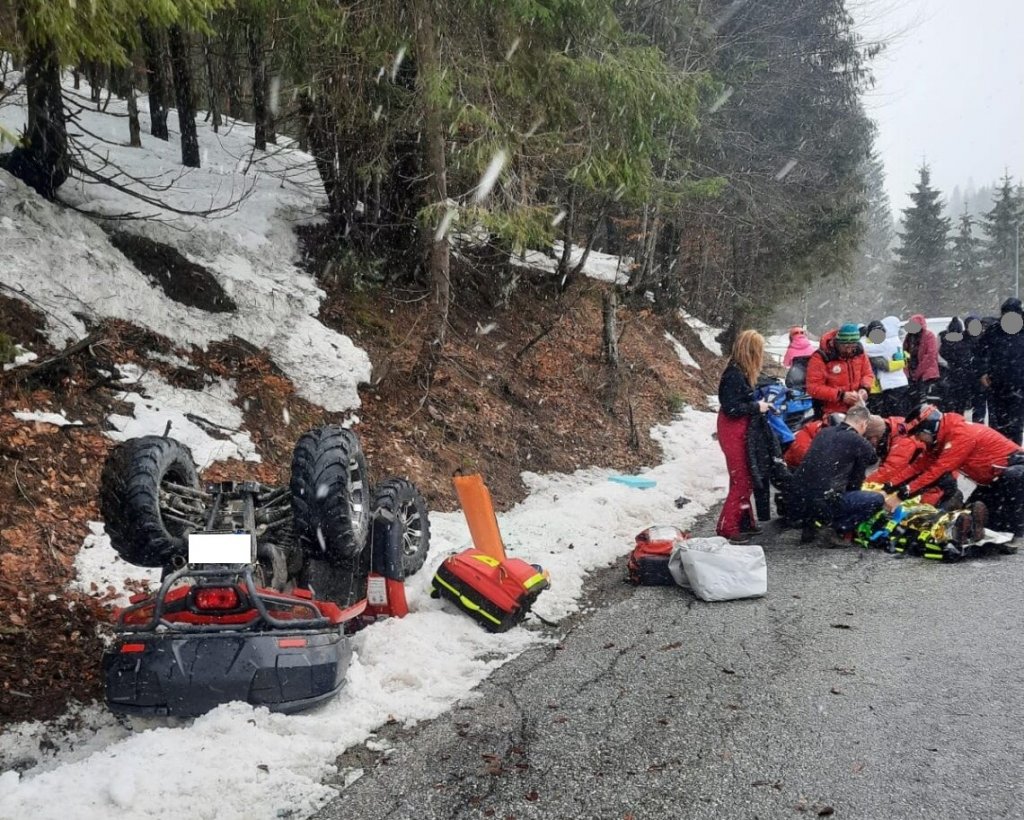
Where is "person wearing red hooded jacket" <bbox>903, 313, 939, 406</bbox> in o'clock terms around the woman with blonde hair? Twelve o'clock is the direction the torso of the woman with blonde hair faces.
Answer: The person wearing red hooded jacket is roughly at 10 o'clock from the woman with blonde hair.

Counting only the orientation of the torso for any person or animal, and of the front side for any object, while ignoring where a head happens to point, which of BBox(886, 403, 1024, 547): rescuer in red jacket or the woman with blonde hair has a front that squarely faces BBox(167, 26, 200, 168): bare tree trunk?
the rescuer in red jacket

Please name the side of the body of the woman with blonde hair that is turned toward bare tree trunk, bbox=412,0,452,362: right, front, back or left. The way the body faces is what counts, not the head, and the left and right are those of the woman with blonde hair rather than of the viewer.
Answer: back

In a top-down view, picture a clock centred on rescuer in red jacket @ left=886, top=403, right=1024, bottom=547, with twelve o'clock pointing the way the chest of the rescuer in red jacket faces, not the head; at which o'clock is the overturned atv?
The overturned atv is roughly at 10 o'clock from the rescuer in red jacket.

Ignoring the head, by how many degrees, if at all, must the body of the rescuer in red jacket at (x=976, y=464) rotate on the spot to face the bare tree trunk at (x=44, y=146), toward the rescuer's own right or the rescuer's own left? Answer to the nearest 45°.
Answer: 0° — they already face it

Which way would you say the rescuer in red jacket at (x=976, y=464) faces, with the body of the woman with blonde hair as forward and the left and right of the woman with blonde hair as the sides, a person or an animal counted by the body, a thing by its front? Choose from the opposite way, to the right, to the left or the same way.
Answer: the opposite way

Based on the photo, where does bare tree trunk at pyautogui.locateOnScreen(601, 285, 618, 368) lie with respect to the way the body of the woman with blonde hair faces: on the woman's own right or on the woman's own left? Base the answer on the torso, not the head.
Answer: on the woman's own left

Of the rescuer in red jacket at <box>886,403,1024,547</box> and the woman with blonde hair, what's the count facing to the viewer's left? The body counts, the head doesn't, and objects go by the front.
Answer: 1

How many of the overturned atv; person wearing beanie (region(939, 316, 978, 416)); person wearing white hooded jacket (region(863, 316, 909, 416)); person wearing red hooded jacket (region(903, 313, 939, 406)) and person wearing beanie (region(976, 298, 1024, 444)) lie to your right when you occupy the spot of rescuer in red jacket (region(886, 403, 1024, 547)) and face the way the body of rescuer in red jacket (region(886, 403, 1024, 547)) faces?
4

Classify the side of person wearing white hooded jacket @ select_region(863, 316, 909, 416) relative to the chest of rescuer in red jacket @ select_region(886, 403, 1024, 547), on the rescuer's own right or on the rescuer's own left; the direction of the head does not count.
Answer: on the rescuer's own right

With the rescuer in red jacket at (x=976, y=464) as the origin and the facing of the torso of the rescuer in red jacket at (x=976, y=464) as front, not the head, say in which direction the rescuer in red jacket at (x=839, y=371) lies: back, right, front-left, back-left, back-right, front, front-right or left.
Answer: front-right

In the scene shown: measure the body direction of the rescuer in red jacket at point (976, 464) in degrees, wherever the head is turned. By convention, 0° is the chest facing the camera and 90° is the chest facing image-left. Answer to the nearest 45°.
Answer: approximately 90°

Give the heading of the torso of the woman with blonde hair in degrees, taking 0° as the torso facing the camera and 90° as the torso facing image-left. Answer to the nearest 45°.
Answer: approximately 270°

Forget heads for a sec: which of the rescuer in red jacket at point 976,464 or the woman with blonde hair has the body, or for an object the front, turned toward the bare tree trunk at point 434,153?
the rescuer in red jacket
